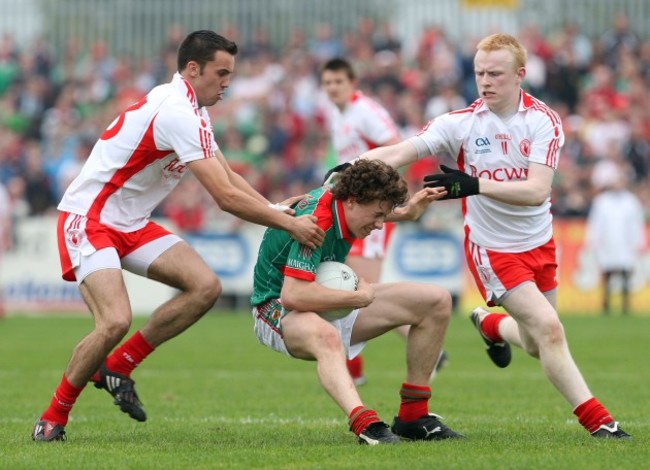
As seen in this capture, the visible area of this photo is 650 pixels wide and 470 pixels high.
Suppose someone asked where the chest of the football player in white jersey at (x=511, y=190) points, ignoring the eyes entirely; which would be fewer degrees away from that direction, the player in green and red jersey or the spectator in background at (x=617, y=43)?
the player in green and red jersey

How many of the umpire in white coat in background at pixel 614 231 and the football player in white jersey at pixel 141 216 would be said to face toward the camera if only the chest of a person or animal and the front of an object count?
1

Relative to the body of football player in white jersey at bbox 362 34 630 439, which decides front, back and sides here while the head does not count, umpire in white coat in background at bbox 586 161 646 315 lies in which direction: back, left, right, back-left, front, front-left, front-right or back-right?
back

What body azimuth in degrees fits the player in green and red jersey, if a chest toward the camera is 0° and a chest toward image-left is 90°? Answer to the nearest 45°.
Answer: approximately 315°

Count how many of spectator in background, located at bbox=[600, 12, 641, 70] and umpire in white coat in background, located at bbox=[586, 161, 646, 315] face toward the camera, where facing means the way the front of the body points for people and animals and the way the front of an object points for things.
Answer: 2

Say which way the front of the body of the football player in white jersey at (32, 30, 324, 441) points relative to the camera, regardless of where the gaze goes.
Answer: to the viewer's right

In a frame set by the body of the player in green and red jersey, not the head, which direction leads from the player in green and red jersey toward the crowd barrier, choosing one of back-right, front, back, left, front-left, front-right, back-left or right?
back-left
